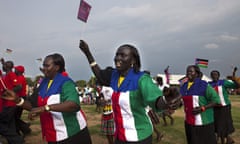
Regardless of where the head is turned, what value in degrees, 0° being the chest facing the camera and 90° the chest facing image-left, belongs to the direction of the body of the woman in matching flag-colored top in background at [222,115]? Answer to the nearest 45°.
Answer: approximately 45°

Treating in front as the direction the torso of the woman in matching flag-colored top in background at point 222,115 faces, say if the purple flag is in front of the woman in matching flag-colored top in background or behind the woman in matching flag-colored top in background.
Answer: in front

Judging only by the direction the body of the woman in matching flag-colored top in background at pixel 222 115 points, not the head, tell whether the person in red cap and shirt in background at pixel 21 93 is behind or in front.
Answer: in front
